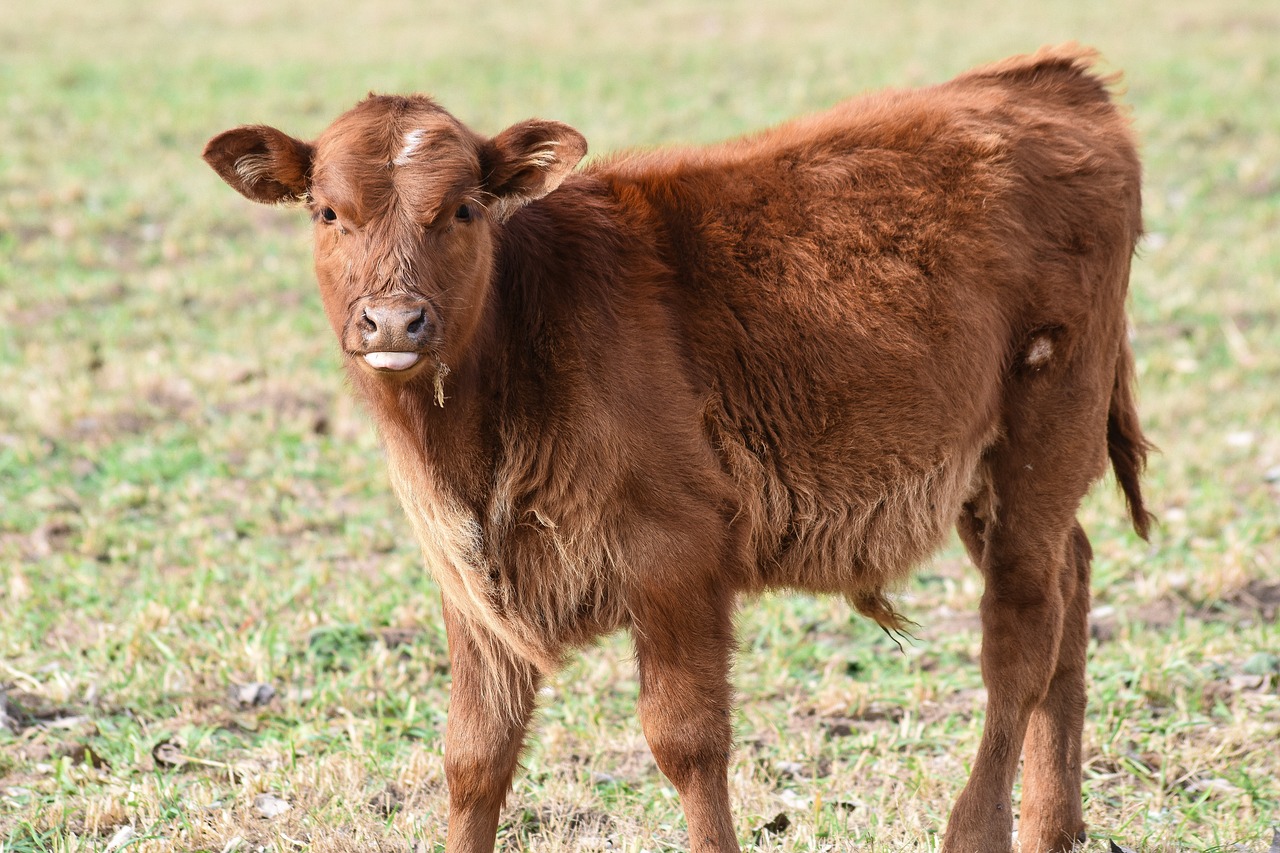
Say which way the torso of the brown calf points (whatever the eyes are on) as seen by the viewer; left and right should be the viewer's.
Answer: facing the viewer and to the left of the viewer
